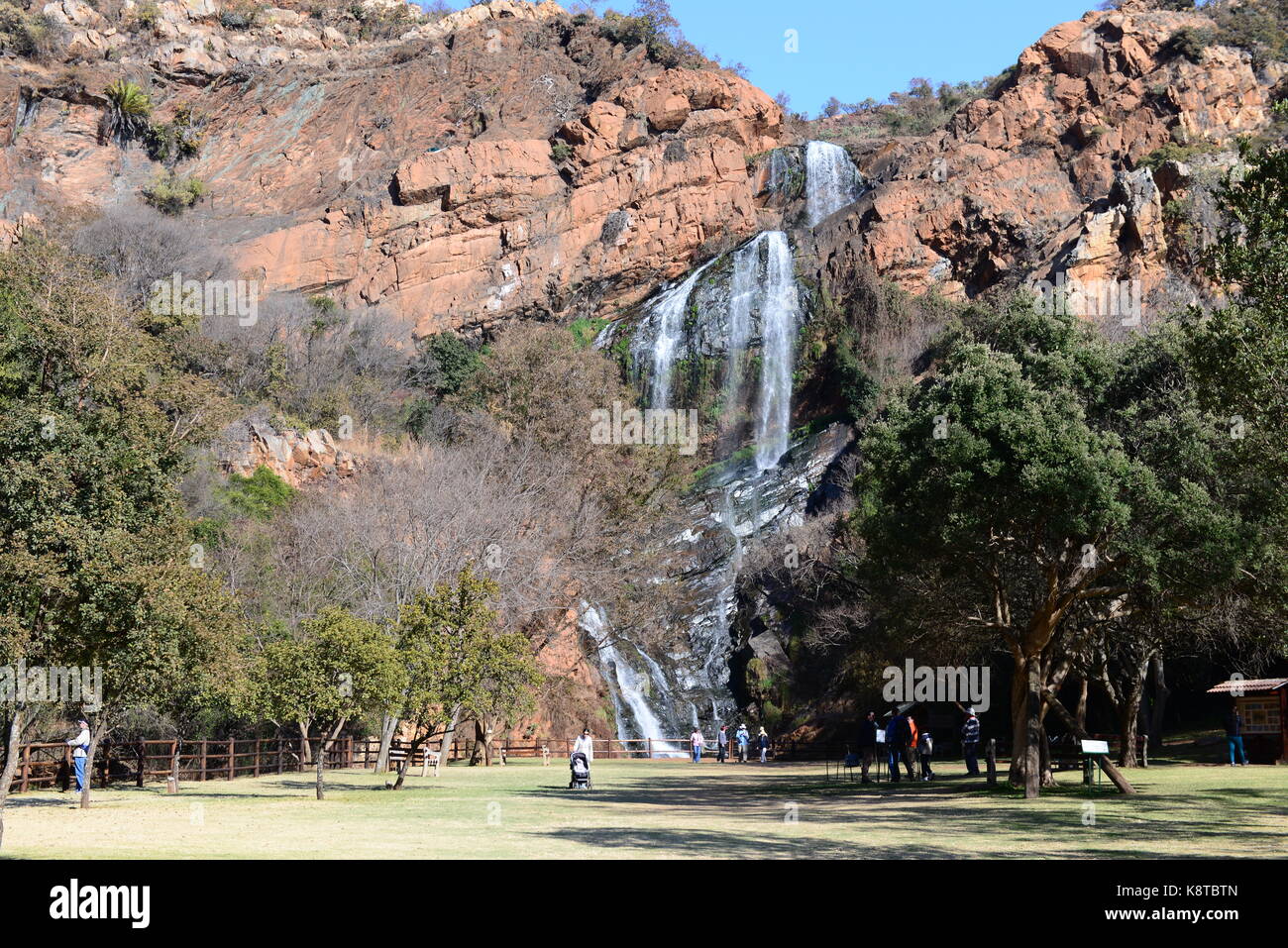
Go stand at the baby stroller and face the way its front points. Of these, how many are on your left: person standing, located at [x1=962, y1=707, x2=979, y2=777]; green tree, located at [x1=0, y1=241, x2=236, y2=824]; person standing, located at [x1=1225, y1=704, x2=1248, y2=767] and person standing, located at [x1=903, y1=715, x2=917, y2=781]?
3

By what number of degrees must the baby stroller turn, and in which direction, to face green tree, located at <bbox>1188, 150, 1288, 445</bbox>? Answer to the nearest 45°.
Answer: approximately 45° to its left

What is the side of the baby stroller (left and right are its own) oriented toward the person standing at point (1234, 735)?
left

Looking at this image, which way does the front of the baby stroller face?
toward the camera

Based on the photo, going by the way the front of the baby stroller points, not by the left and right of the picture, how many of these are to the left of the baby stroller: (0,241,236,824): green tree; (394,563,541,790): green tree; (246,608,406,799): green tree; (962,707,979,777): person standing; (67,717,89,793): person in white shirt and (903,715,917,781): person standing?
2

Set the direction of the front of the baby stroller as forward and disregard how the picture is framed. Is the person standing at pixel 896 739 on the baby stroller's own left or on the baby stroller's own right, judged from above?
on the baby stroller's own left

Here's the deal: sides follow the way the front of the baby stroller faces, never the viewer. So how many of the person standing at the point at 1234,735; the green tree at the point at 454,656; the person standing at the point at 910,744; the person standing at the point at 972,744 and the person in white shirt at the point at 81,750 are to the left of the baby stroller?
3

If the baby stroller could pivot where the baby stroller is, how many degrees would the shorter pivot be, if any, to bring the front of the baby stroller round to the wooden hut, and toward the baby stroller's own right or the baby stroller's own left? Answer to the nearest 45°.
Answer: approximately 90° to the baby stroller's own left

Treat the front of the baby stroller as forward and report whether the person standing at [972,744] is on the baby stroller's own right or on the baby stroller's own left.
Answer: on the baby stroller's own left

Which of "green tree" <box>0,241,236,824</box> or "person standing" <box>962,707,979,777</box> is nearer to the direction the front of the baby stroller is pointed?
the green tree

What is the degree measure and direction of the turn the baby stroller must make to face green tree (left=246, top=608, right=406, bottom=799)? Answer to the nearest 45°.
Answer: approximately 45° to its right

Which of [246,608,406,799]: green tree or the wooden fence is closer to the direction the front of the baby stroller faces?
the green tree

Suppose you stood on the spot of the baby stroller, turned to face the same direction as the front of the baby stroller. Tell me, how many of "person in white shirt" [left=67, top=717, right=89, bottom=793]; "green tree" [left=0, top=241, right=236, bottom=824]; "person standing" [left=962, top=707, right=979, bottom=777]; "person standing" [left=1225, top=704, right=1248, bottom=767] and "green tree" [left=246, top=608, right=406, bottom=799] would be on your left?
2

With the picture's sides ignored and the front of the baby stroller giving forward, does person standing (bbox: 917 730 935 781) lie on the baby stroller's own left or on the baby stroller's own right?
on the baby stroller's own left
